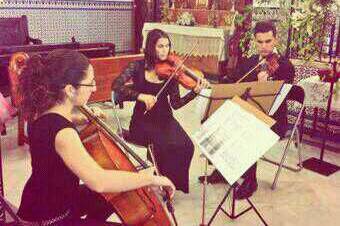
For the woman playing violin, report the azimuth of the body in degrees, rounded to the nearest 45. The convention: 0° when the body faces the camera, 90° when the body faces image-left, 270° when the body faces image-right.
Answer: approximately 315°

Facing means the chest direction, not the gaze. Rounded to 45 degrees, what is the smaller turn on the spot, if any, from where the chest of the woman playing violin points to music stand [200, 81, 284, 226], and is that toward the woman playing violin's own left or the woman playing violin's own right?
0° — they already face it

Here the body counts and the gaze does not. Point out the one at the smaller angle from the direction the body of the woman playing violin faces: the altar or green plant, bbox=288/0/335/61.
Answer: the green plant

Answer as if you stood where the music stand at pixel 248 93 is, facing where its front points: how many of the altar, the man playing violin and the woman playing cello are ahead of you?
2

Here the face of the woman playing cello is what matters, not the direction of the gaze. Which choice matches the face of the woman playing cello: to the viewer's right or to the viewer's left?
to the viewer's right

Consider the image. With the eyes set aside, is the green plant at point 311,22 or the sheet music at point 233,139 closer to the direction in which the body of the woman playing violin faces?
the sheet music

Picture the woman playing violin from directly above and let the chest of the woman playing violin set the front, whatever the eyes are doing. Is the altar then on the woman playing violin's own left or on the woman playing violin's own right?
on the woman playing violin's own left

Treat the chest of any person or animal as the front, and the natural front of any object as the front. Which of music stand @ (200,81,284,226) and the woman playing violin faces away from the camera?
the music stand

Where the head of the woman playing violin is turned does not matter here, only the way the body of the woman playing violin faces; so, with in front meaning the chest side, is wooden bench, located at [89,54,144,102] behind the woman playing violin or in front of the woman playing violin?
behind

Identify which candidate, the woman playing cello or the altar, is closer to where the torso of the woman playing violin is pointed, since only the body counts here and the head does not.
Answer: the woman playing cello
